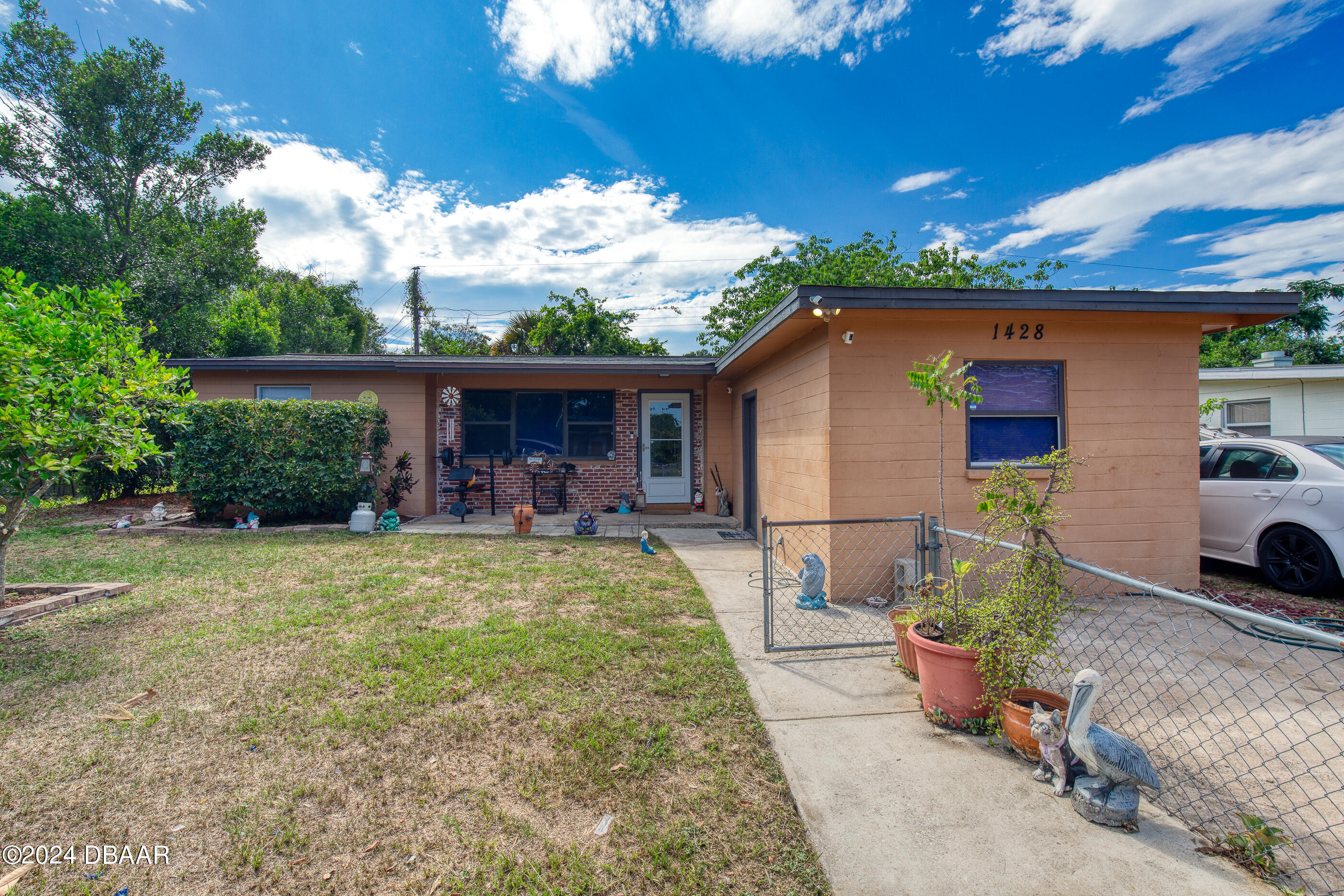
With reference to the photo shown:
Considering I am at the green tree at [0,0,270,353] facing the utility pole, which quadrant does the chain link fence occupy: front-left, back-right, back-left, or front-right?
back-right

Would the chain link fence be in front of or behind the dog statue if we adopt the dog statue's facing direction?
behind

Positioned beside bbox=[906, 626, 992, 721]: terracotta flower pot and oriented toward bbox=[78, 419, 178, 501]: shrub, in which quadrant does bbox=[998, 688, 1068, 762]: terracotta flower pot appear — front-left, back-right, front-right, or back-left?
back-left

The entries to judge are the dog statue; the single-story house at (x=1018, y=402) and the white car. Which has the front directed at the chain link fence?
the single-story house

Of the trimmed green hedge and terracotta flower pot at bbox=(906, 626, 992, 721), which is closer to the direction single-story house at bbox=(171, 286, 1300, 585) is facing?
the terracotta flower pot

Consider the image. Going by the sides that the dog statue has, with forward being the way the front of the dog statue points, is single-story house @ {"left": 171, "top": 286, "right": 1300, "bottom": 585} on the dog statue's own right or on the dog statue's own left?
on the dog statue's own right

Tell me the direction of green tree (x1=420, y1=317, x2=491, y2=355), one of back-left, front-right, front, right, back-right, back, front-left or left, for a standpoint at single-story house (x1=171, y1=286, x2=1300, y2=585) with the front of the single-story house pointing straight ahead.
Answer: back-right

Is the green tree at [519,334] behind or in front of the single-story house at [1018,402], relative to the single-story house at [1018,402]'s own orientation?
behind

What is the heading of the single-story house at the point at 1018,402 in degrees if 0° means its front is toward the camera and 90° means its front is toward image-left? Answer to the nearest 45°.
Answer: approximately 0°

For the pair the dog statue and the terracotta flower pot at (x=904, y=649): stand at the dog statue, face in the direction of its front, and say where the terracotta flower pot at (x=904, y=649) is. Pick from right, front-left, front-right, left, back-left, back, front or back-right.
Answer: right
